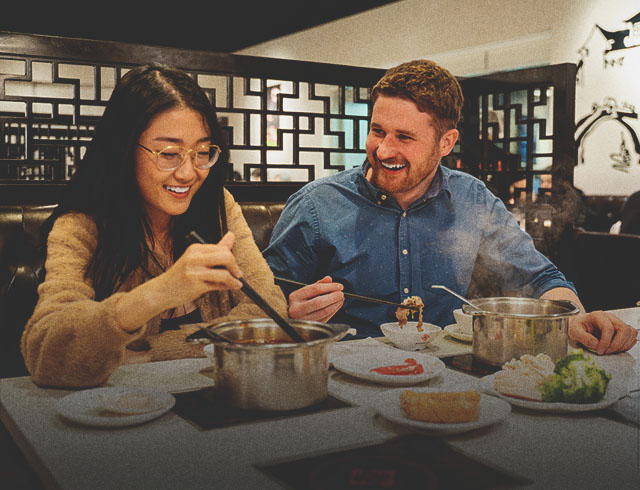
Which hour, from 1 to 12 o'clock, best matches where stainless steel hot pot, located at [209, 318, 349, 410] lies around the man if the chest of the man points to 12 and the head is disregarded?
The stainless steel hot pot is roughly at 12 o'clock from the man.

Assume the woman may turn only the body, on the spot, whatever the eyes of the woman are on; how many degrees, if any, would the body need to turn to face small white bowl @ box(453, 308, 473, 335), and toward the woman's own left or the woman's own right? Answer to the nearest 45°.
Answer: approximately 45° to the woman's own left

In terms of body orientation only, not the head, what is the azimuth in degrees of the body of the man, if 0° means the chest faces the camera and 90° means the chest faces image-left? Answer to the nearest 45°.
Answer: approximately 0°

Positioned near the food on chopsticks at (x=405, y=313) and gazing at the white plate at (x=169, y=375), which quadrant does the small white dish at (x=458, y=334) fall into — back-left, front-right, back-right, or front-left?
back-left

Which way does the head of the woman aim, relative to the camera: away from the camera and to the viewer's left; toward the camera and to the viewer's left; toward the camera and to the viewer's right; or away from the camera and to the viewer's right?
toward the camera and to the viewer's right

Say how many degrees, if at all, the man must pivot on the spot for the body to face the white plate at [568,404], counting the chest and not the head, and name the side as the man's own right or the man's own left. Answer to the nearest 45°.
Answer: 0° — they already face it

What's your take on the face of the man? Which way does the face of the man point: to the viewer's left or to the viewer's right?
to the viewer's left

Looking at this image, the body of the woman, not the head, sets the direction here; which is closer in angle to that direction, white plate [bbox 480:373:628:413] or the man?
the white plate

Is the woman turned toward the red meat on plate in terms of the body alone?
yes

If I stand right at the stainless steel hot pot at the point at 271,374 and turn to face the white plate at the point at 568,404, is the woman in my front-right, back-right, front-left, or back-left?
back-left
